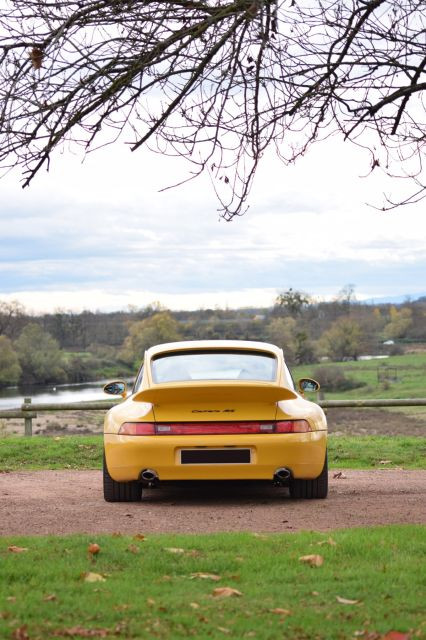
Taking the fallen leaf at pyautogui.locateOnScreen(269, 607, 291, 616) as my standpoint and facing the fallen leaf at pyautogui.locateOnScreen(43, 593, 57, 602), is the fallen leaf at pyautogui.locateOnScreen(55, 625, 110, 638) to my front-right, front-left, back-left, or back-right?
front-left

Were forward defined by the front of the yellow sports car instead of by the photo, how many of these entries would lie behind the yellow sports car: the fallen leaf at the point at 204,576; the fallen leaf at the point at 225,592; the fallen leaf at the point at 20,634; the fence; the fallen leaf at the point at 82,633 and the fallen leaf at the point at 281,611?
5

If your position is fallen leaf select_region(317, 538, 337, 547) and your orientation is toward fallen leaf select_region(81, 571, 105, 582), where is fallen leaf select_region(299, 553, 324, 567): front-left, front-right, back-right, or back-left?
front-left

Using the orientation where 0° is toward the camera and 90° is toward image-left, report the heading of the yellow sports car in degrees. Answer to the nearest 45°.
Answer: approximately 180°

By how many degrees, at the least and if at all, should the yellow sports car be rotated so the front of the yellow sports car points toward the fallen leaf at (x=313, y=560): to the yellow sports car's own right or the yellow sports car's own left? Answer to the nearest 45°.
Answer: approximately 180°

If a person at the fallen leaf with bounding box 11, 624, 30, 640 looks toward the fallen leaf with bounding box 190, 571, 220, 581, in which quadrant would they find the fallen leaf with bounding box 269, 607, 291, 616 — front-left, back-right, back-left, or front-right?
front-right

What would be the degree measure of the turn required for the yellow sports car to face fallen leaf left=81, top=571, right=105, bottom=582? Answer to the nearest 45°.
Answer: approximately 180°

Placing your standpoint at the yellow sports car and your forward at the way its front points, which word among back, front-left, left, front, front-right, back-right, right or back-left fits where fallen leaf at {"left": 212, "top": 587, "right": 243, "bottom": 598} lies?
back

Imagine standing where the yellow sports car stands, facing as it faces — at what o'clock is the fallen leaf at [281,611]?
The fallen leaf is roughly at 6 o'clock from the yellow sports car.

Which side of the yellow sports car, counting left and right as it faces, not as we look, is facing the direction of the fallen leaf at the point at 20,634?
back

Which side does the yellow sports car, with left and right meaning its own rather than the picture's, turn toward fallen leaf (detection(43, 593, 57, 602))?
back

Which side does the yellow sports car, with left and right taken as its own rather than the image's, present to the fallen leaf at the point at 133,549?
back

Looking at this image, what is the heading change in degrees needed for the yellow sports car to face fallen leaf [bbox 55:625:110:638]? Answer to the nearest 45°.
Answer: approximately 180°

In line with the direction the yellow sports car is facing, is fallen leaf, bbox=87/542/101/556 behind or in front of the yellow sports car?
behind

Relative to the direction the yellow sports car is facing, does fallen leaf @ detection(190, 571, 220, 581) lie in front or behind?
behind
